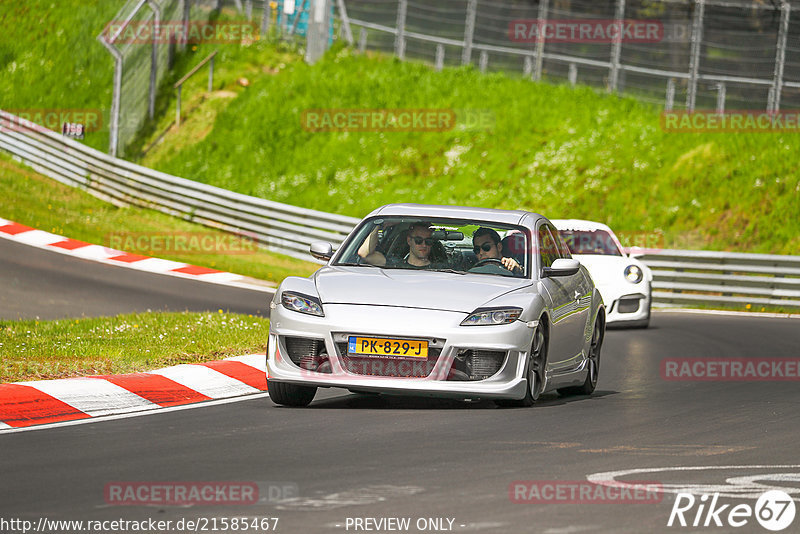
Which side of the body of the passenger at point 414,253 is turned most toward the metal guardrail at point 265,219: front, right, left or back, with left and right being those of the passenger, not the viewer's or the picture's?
back

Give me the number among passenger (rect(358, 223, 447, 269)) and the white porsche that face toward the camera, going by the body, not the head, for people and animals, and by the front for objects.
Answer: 2

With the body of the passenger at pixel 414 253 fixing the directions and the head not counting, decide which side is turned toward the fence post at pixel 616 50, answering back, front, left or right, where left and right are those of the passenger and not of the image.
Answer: back

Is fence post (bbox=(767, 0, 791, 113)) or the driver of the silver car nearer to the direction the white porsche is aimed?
the driver of the silver car

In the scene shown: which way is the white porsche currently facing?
toward the camera

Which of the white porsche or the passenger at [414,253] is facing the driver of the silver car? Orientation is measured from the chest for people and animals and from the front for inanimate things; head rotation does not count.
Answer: the white porsche

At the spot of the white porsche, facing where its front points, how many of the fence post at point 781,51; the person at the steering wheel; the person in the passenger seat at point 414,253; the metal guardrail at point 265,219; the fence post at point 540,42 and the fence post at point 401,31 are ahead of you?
2

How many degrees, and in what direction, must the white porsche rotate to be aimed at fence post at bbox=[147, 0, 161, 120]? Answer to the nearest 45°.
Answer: approximately 135° to its right

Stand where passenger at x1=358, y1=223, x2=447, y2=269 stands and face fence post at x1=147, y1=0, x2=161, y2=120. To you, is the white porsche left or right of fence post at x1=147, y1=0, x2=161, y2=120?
right

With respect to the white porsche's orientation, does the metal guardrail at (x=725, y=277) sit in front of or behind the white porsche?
behind

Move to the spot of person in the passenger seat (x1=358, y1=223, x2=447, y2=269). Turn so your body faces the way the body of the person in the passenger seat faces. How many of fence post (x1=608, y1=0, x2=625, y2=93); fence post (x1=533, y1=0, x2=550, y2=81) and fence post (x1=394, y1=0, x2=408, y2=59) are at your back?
3
